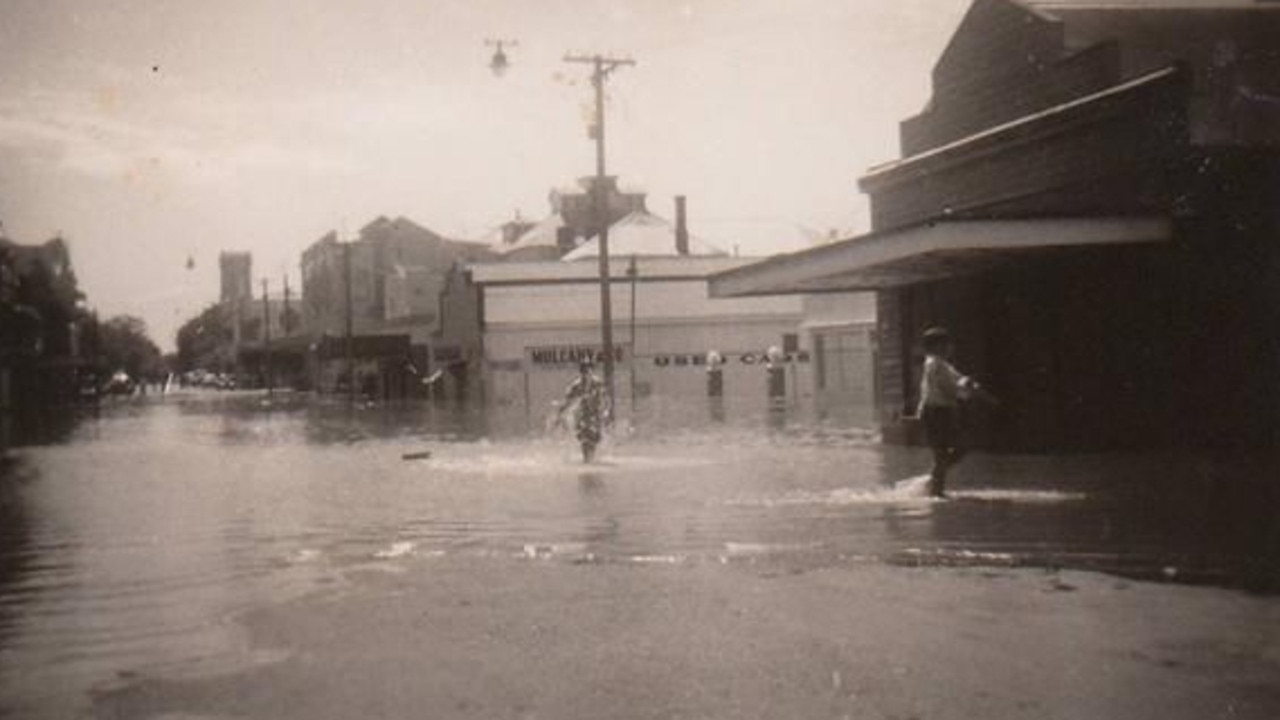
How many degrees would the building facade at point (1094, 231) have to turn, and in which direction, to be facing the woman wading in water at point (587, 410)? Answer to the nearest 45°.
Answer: approximately 45° to its right

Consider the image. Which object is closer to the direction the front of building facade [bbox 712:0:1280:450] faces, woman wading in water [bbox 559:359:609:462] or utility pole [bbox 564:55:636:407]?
the woman wading in water

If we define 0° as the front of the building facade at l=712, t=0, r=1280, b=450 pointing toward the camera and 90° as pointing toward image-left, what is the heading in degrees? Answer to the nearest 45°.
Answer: approximately 45°

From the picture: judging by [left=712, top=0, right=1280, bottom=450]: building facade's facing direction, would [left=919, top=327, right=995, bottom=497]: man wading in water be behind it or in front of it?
in front

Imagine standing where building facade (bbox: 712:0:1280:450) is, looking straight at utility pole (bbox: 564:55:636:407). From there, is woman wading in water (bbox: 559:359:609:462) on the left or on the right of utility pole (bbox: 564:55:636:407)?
left

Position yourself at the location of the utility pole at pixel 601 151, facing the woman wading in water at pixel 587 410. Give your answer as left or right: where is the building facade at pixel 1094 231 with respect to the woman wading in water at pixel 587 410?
left
